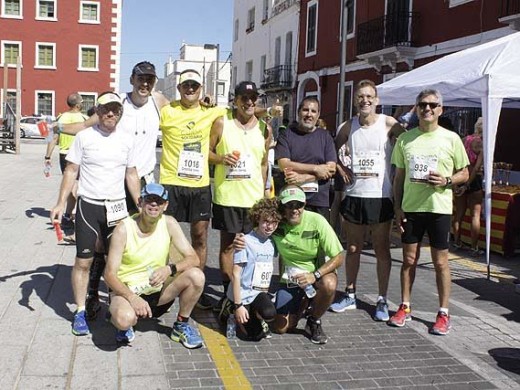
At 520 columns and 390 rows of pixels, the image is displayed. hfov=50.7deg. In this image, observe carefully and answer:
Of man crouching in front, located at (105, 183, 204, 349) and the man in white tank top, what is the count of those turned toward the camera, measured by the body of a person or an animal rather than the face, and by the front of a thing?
2

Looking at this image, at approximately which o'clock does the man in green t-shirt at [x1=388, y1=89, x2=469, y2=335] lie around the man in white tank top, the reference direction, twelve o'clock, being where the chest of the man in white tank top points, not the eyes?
The man in green t-shirt is roughly at 10 o'clock from the man in white tank top.

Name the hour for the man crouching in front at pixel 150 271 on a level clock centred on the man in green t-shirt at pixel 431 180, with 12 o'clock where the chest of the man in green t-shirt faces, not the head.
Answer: The man crouching in front is roughly at 2 o'clock from the man in green t-shirt.

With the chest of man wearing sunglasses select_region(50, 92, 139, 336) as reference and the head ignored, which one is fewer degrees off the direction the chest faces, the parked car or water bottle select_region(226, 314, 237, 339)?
the water bottle

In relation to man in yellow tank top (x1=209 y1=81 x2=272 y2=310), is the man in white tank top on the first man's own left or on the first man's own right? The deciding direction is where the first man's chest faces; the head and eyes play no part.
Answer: on the first man's own left

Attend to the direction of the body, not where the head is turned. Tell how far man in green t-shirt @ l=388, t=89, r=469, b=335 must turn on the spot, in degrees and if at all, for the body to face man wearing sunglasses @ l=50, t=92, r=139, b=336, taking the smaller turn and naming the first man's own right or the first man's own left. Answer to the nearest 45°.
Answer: approximately 45° to the first man's own right

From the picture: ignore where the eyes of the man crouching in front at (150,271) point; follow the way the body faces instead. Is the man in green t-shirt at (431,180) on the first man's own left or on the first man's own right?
on the first man's own left

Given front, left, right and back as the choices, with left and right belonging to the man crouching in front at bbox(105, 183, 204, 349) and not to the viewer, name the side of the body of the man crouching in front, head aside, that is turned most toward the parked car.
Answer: back

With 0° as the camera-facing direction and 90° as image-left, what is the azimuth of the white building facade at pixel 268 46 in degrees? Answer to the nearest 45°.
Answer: approximately 45°

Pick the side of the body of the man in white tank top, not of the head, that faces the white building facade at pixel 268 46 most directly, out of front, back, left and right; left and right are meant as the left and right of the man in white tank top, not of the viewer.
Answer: back
